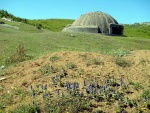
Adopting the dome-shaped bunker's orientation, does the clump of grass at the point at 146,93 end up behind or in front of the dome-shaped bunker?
in front

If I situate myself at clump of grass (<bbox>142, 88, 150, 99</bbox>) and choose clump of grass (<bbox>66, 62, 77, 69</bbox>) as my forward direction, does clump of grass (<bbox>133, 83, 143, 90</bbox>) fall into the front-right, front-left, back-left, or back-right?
front-right

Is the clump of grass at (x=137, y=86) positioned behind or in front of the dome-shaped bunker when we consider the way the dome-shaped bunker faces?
in front

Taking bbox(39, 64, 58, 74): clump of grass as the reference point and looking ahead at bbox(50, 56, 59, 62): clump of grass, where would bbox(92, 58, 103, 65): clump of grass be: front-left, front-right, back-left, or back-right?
front-right
